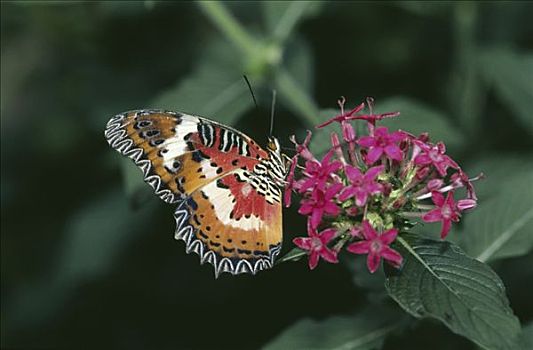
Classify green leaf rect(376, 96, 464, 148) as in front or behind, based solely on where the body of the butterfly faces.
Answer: in front

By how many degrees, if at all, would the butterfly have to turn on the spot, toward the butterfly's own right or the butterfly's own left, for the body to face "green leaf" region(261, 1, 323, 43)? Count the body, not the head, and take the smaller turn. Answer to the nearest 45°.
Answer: approximately 45° to the butterfly's own left

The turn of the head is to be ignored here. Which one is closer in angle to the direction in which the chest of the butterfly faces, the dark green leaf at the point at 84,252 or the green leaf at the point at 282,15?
the green leaf

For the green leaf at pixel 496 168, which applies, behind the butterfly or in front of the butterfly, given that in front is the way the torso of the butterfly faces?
in front

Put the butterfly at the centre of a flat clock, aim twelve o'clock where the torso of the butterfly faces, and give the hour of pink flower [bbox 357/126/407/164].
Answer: The pink flower is roughly at 1 o'clock from the butterfly.

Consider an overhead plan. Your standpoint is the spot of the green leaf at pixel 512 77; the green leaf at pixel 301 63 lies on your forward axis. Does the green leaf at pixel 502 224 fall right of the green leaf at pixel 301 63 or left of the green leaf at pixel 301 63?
left

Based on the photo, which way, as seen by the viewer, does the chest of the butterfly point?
to the viewer's right

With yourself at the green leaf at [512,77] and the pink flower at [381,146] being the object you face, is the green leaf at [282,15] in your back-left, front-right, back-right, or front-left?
front-right

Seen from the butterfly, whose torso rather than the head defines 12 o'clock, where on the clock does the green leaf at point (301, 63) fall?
The green leaf is roughly at 10 o'clock from the butterfly.
